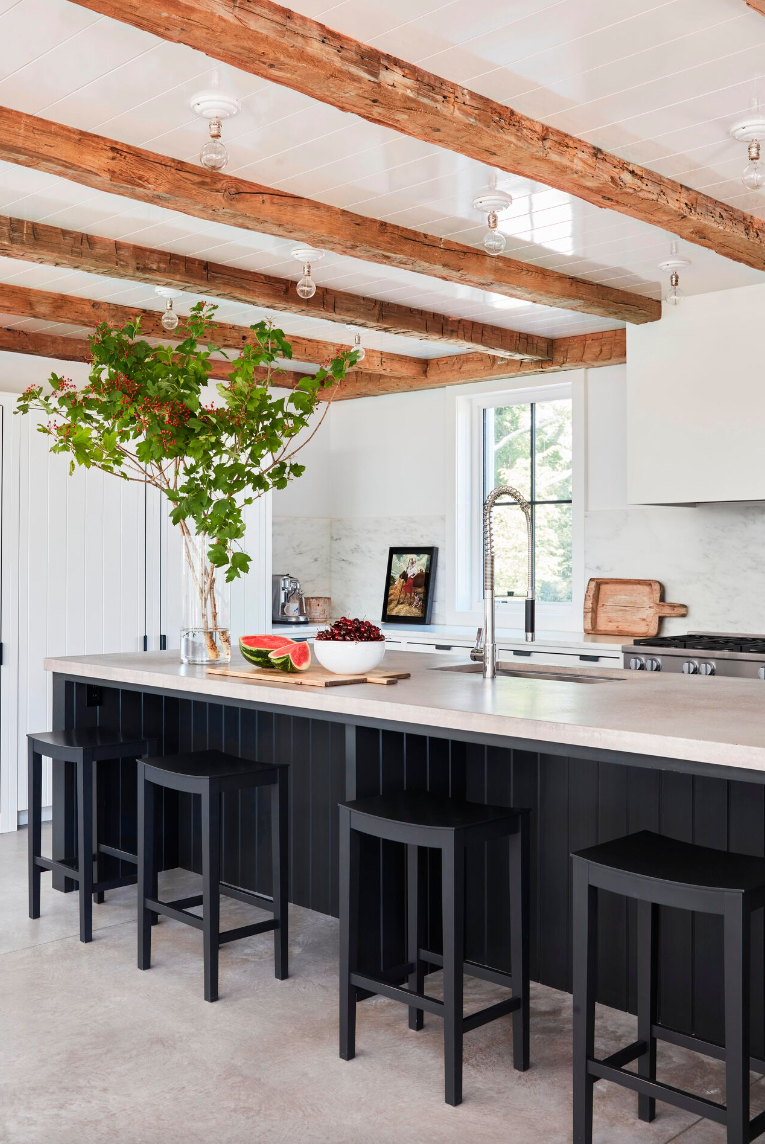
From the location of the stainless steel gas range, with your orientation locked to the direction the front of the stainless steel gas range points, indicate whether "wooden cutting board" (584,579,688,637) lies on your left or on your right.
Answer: on your right

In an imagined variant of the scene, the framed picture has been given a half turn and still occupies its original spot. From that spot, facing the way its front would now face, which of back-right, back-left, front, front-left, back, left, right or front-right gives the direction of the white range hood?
right

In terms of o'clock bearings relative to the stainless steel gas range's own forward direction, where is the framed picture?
The framed picture is roughly at 3 o'clock from the stainless steel gas range.

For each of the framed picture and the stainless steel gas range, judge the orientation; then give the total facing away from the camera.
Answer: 0

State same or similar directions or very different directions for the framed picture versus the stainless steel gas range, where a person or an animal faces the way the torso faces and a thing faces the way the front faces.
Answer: same or similar directions

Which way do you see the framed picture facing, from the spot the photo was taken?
facing the viewer and to the left of the viewer

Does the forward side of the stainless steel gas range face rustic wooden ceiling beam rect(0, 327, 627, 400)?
no

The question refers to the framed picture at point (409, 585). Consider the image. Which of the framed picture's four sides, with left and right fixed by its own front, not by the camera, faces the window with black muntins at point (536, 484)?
left

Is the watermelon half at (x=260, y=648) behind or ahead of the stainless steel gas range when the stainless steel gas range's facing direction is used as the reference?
ahead

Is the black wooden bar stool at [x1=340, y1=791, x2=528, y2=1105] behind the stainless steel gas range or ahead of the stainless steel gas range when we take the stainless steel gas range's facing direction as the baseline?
ahead

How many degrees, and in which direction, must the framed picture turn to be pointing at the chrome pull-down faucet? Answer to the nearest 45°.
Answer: approximately 45° to its left
